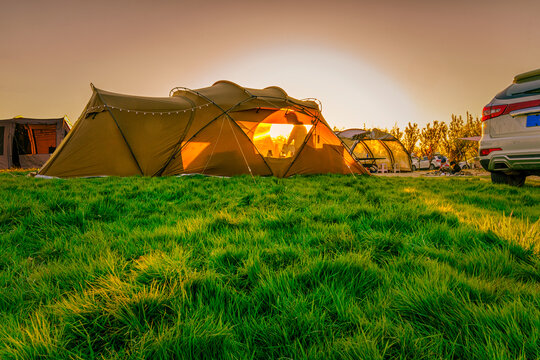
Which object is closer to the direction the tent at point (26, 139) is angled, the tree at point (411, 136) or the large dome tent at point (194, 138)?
the large dome tent

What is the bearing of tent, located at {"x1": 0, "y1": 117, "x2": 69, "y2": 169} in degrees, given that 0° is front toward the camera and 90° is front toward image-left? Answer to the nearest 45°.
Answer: approximately 0°

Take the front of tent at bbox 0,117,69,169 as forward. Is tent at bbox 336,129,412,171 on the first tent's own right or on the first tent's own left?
on the first tent's own left

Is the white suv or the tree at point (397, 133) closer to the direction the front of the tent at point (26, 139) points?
the white suv

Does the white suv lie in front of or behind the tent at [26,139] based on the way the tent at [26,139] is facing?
in front

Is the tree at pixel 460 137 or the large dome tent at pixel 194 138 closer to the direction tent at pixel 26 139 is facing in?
the large dome tent

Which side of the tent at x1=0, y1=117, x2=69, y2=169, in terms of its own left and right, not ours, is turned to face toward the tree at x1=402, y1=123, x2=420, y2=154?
left

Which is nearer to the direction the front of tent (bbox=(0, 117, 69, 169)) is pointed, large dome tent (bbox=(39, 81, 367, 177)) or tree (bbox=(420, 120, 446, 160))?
the large dome tent

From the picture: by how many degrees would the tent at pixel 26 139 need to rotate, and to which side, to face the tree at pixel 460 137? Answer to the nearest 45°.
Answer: approximately 90° to its left
